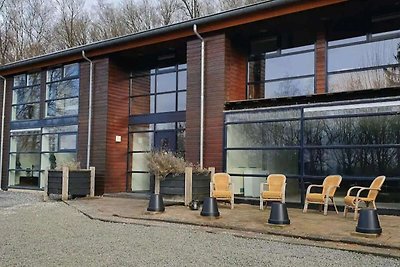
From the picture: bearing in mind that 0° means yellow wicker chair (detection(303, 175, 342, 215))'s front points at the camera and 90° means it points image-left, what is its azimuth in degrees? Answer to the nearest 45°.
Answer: approximately 45°

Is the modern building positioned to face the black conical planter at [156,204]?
yes

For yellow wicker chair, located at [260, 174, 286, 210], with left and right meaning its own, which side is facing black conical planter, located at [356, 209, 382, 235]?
left

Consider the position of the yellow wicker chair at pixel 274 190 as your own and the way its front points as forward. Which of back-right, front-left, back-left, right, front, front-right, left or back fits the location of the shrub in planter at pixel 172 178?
front-right

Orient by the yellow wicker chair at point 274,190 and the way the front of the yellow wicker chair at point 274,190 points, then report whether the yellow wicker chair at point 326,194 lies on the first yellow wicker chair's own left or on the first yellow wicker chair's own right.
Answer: on the first yellow wicker chair's own left

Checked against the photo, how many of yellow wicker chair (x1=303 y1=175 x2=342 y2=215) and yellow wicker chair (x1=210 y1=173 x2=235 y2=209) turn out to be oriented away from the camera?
0

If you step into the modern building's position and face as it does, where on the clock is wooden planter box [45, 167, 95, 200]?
The wooden planter box is roughly at 2 o'clock from the modern building.

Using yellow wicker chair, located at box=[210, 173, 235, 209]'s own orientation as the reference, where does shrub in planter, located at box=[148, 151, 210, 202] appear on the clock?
The shrub in planter is roughly at 3 o'clock from the yellow wicker chair.

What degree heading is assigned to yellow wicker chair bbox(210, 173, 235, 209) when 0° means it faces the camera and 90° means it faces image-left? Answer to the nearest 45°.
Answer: approximately 0°
